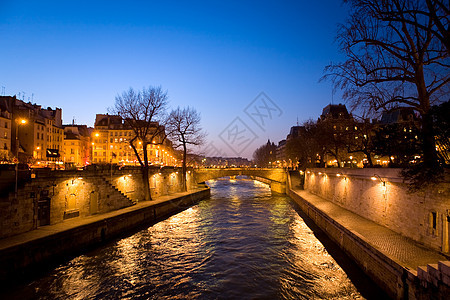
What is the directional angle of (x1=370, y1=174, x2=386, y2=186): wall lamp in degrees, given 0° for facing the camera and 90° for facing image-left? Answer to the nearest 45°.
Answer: approximately 90°
